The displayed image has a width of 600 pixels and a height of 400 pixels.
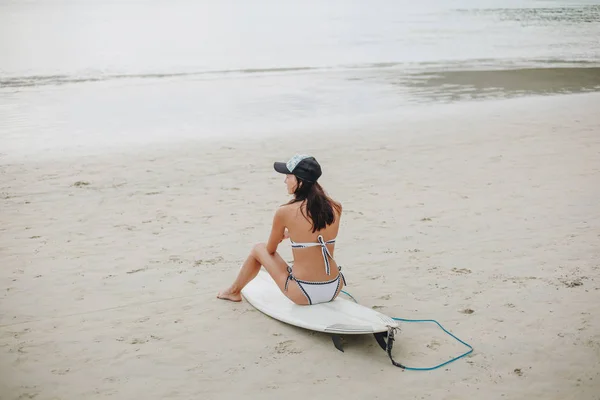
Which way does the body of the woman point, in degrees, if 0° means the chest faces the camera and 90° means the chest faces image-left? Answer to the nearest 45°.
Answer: approximately 135°
